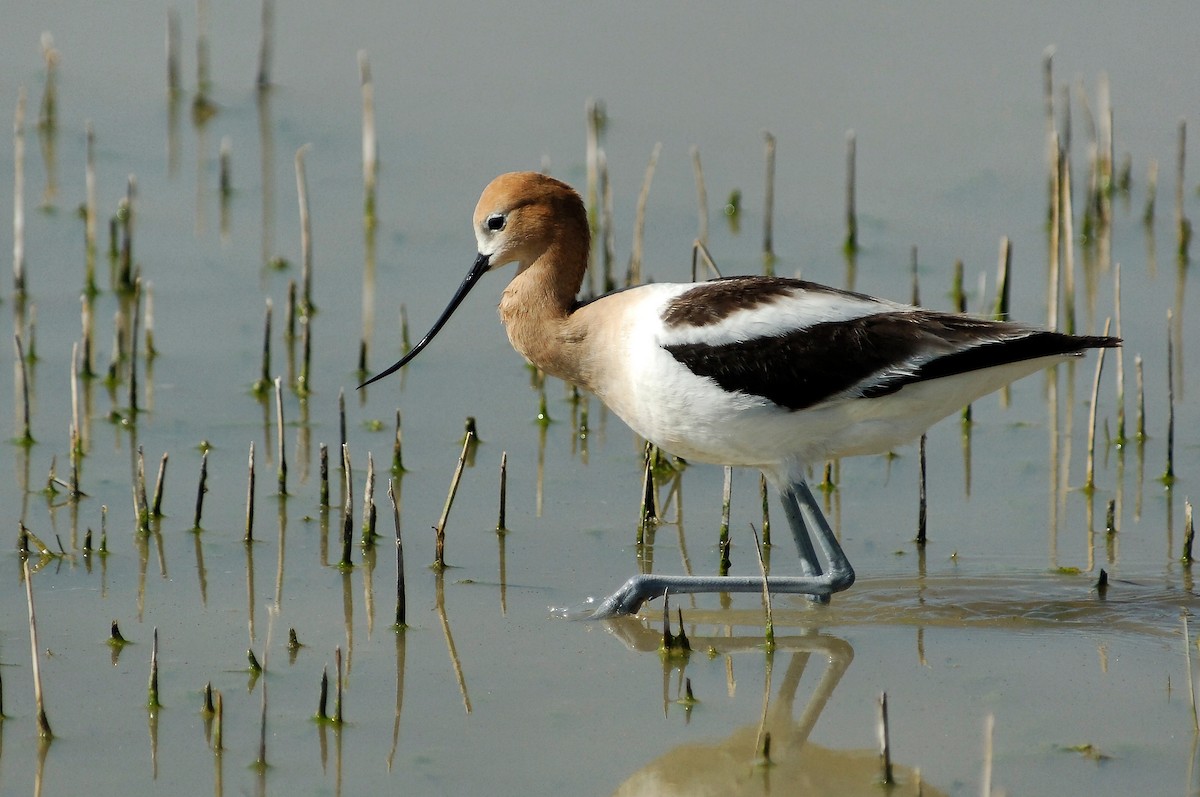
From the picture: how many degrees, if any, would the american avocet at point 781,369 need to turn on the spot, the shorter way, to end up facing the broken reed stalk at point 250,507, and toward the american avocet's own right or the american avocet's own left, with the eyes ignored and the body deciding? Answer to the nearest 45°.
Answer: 0° — it already faces it

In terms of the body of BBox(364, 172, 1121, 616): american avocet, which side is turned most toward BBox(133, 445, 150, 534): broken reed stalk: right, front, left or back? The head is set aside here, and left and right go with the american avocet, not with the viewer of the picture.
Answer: front

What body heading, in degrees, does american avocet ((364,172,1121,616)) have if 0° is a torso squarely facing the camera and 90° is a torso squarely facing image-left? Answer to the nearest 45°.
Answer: approximately 90°

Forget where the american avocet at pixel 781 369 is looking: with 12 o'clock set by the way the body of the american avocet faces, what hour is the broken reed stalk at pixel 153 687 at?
The broken reed stalk is roughly at 11 o'clock from the american avocet.

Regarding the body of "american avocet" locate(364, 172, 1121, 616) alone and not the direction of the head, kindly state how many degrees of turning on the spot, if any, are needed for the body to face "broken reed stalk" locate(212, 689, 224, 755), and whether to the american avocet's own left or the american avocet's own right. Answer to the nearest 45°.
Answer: approximately 45° to the american avocet's own left

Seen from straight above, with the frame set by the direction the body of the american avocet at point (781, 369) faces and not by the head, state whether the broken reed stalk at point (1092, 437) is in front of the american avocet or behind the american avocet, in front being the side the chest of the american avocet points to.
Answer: behind

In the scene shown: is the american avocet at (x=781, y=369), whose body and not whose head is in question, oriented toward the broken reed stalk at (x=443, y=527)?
yes

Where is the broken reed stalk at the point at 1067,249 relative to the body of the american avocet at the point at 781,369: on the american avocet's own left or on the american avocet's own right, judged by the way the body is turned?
on the american avocet's own right

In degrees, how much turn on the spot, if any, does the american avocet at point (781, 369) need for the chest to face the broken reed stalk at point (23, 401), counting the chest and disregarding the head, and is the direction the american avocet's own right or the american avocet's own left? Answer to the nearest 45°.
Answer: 0° — it already faces it
